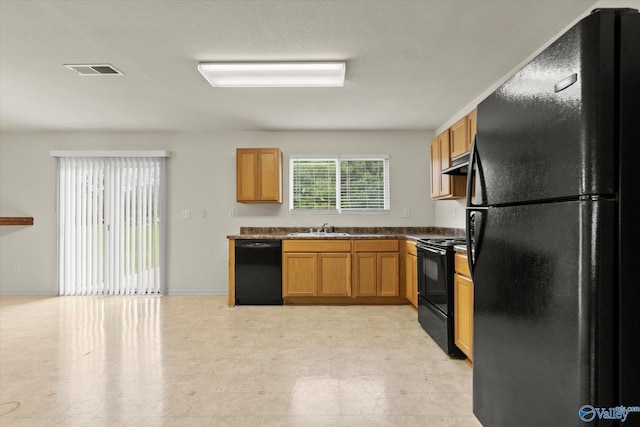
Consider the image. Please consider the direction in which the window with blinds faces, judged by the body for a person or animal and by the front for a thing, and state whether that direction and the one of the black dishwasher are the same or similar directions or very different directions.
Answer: same or similar directions

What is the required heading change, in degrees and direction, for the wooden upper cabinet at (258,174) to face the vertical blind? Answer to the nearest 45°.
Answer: approximately 90° to its right

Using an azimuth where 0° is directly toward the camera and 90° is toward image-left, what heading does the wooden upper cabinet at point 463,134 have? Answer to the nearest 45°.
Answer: approximately 45°

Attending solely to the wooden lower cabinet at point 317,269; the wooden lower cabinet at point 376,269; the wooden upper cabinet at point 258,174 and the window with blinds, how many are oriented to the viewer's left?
0

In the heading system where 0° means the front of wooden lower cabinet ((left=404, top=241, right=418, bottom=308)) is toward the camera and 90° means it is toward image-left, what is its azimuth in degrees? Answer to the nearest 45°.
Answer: approximately 90°

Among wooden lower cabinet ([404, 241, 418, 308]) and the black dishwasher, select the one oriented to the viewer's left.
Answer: the wooden lower cabinet

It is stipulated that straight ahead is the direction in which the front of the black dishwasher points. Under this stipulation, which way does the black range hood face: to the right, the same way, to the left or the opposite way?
to the right

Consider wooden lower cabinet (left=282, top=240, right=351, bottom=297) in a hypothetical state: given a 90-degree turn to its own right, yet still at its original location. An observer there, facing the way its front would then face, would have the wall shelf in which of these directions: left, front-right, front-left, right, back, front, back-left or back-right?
front

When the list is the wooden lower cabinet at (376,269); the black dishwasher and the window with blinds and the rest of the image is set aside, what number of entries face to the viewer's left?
0

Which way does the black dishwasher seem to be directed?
toward the camera

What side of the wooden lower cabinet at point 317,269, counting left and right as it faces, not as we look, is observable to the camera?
front

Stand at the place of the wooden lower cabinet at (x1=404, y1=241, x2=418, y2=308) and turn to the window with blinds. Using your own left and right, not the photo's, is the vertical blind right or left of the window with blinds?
left

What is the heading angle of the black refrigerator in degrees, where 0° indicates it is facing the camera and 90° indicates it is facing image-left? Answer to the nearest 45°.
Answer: approximately 45°

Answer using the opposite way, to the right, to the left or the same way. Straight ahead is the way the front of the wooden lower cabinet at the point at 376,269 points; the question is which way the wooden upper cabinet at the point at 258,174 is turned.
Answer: the same way

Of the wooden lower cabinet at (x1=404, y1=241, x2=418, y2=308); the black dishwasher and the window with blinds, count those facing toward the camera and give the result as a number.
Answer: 2

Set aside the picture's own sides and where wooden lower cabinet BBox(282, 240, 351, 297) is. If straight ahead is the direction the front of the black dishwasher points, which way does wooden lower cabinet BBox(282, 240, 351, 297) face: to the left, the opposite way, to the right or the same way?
the same way

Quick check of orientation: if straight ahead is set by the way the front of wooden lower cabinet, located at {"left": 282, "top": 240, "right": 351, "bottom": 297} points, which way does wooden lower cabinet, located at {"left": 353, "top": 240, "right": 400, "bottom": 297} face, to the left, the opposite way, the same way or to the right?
the same way

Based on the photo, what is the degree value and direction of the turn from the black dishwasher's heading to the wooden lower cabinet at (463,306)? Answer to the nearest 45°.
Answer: approximately 45° to its left

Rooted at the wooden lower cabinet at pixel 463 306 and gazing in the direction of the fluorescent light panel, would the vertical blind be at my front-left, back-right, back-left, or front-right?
front-right
